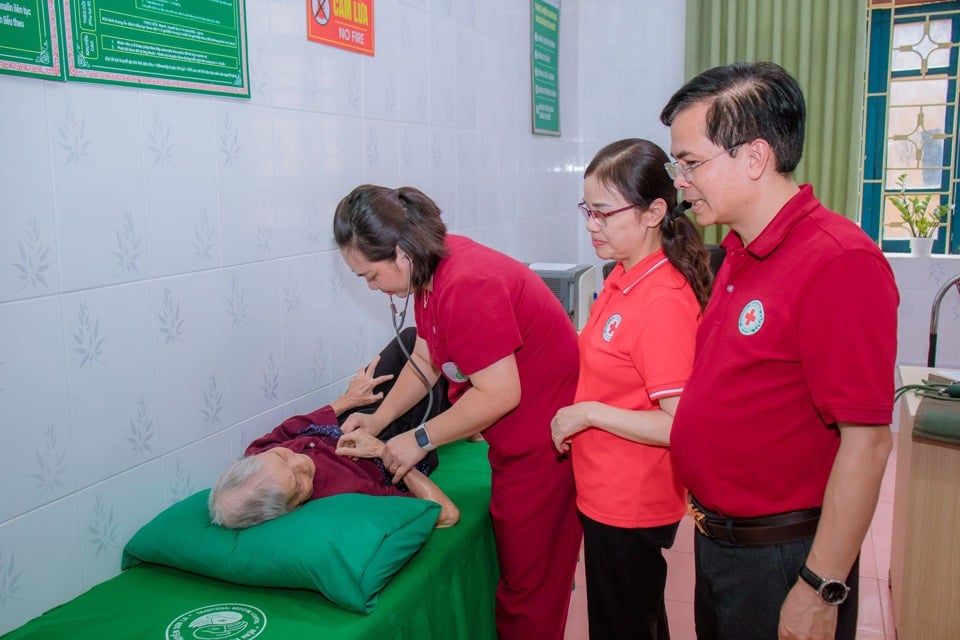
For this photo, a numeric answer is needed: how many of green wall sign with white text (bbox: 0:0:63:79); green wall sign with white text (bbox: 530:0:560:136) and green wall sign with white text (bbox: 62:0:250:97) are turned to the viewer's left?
0

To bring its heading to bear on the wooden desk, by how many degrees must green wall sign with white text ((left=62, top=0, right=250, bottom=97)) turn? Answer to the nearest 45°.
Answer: approximately 45° to its left

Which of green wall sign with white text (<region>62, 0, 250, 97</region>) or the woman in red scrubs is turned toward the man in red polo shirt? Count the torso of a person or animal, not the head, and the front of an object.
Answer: the green wall sign with white text

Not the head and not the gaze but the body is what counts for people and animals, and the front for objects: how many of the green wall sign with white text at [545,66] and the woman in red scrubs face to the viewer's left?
1

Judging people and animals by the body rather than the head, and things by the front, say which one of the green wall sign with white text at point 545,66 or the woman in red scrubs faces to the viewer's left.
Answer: the woman in red scrubs

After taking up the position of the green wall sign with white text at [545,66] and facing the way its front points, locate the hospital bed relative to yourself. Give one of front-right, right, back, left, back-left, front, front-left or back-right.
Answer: front-right

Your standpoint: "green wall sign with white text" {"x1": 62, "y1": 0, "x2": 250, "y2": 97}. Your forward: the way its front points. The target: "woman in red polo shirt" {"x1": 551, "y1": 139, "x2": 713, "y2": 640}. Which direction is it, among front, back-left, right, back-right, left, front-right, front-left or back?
front

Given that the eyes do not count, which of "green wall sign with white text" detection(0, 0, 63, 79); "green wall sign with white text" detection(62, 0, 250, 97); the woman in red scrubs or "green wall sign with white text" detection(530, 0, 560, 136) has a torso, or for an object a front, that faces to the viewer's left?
the woman in red scrubs

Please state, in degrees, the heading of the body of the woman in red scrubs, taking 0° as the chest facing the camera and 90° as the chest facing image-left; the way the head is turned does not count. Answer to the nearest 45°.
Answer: approximately 90°

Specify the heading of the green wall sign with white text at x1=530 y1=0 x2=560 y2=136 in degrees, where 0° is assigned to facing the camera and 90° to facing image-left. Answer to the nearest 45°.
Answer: approximately 315°

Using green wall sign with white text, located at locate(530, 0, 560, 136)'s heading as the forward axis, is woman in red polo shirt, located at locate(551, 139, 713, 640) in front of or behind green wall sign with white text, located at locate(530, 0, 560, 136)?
in front

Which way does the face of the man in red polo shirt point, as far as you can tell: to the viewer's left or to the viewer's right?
to the viewer's left

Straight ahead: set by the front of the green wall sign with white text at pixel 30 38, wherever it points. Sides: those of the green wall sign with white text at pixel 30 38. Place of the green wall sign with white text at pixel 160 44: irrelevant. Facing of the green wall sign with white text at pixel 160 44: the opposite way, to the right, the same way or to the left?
the same way

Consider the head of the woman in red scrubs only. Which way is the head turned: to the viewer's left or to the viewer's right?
to the viewer's left

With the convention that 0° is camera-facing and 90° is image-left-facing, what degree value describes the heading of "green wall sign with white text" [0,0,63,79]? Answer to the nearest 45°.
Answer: approximately 315°

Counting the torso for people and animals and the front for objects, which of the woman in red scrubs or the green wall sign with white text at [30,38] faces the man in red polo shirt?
the green wall sign with white text

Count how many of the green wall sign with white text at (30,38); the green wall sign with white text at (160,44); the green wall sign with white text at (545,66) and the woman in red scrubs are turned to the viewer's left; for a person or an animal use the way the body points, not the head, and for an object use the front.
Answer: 1

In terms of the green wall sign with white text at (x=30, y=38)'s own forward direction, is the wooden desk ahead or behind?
ahead
